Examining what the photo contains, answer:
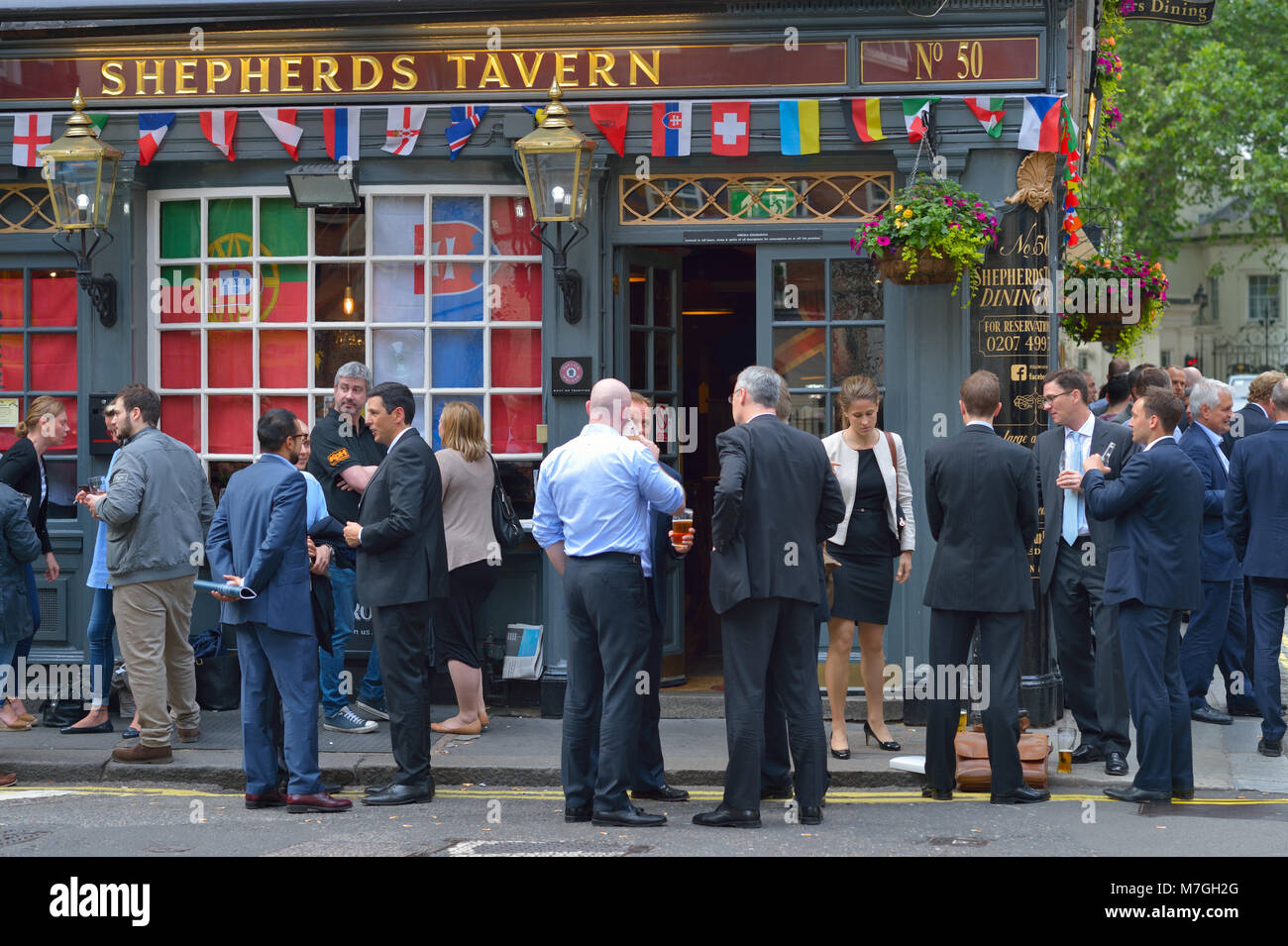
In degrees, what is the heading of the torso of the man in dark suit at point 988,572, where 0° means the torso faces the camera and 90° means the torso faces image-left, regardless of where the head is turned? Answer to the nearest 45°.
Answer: approximately 180°

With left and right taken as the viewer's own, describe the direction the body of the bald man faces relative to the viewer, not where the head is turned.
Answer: facing away from the viewer and to the right of the viewer

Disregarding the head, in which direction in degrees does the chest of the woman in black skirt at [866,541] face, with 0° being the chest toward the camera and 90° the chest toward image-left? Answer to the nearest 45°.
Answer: approximately 0°

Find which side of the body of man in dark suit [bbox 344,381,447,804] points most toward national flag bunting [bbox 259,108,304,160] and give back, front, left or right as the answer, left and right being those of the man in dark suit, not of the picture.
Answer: right

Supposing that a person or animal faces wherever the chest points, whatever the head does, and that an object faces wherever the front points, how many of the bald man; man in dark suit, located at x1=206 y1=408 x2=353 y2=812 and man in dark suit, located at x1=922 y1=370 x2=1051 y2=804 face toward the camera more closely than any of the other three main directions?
0

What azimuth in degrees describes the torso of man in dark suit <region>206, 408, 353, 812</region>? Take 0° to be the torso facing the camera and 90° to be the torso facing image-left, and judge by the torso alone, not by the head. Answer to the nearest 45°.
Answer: approximately 225°

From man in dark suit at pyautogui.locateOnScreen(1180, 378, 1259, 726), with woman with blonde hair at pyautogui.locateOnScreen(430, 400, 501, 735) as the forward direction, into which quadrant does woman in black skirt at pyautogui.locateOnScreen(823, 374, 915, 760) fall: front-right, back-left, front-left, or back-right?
front-left

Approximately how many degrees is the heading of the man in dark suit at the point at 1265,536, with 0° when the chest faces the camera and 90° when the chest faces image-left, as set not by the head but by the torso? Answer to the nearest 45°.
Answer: approximately 180°

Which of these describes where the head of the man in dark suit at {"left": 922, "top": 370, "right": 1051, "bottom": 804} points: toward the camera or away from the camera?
away from the camera

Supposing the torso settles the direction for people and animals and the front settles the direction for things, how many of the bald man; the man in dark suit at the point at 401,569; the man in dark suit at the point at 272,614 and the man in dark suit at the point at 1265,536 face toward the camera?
0

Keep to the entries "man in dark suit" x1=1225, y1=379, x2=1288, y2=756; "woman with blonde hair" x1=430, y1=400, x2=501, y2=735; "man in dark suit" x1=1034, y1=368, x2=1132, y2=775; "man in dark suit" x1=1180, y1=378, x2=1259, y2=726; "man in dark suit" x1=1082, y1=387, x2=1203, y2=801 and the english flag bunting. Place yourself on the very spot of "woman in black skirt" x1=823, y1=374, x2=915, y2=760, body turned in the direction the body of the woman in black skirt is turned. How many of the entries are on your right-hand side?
2

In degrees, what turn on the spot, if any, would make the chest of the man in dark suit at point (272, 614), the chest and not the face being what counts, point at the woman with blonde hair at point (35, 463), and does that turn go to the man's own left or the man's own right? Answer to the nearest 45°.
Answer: approximately 90° to the man's own left

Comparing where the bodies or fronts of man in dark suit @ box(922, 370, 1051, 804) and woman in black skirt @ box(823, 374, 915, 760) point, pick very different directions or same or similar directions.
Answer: very different directions

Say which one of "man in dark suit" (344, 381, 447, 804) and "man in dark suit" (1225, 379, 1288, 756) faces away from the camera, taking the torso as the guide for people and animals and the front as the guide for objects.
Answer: "man in dark suit" (1225, 379, 1288, 756)
